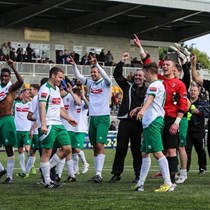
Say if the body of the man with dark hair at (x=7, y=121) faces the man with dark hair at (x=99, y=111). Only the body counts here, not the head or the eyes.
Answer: no

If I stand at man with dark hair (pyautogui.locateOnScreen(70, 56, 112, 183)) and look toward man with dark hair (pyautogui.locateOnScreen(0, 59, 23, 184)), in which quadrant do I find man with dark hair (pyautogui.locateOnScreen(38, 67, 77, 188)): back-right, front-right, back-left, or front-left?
front-left

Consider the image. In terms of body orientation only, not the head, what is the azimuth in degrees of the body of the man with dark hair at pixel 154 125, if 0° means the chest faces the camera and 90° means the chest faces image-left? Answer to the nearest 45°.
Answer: approximately 90°

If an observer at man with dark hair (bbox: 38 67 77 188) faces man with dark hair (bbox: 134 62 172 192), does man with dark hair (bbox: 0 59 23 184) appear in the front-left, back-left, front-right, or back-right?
back-left
